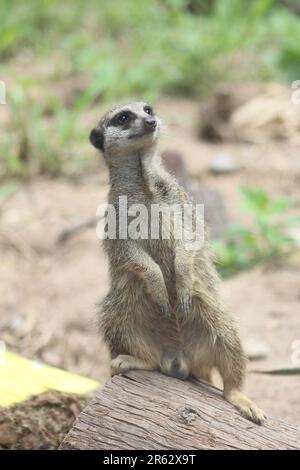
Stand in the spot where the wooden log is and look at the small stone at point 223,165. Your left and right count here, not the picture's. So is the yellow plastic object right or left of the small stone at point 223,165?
left

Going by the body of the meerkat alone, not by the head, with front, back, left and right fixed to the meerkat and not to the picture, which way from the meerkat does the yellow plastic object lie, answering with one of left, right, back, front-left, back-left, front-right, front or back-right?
back-right

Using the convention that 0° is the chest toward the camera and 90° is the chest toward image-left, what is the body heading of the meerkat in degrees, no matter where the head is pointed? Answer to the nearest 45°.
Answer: approximately 0°

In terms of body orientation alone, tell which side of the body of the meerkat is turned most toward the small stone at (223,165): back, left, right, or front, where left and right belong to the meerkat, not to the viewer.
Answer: back

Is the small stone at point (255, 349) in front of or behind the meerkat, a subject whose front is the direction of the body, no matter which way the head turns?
behind
